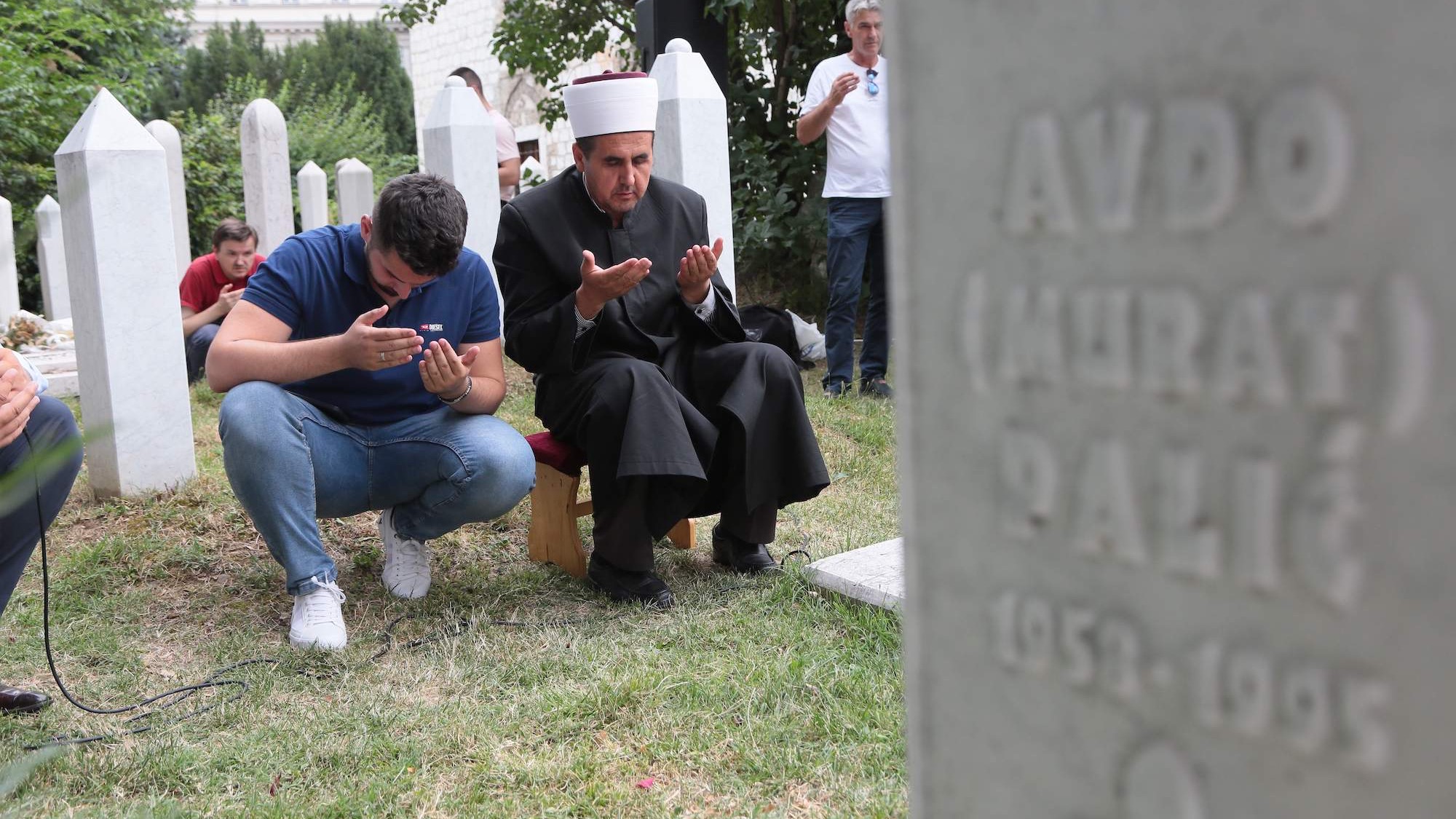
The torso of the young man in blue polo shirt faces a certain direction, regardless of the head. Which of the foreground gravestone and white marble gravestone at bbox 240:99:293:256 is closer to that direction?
the foreground gravestone

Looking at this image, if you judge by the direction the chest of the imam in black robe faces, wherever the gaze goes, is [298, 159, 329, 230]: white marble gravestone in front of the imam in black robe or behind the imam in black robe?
behind

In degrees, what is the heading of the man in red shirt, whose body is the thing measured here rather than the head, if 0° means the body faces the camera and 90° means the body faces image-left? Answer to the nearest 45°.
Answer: approximately 315°

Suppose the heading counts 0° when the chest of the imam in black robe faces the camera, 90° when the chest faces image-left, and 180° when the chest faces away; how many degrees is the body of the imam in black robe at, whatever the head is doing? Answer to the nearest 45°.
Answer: approximately 315°
